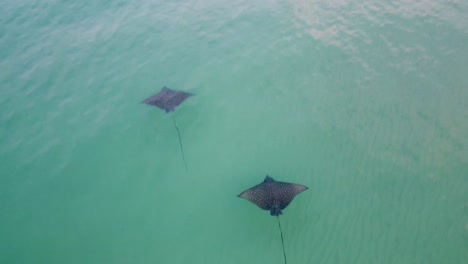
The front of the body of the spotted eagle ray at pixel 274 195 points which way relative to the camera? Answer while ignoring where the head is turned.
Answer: away from the camera
